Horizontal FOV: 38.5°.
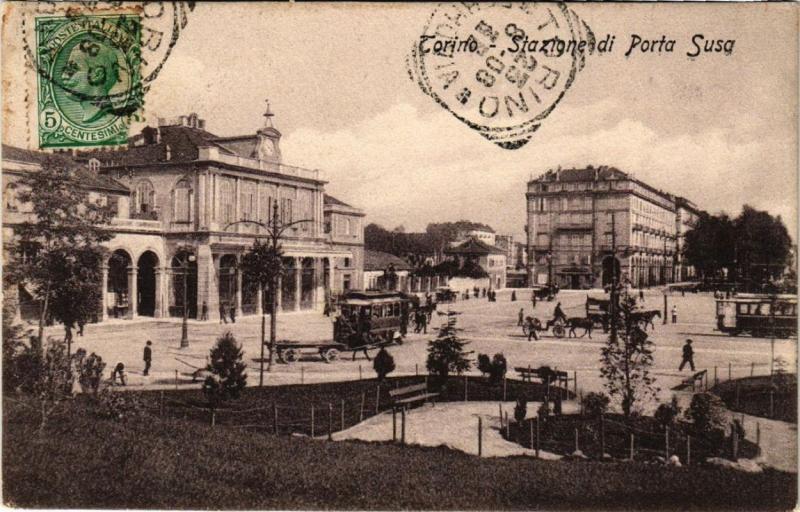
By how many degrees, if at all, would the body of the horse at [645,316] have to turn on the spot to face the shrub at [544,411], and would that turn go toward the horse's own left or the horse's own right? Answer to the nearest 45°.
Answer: approximately 135° to the horse's own right

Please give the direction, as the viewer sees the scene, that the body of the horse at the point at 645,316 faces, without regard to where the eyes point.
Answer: to the viewer's right
